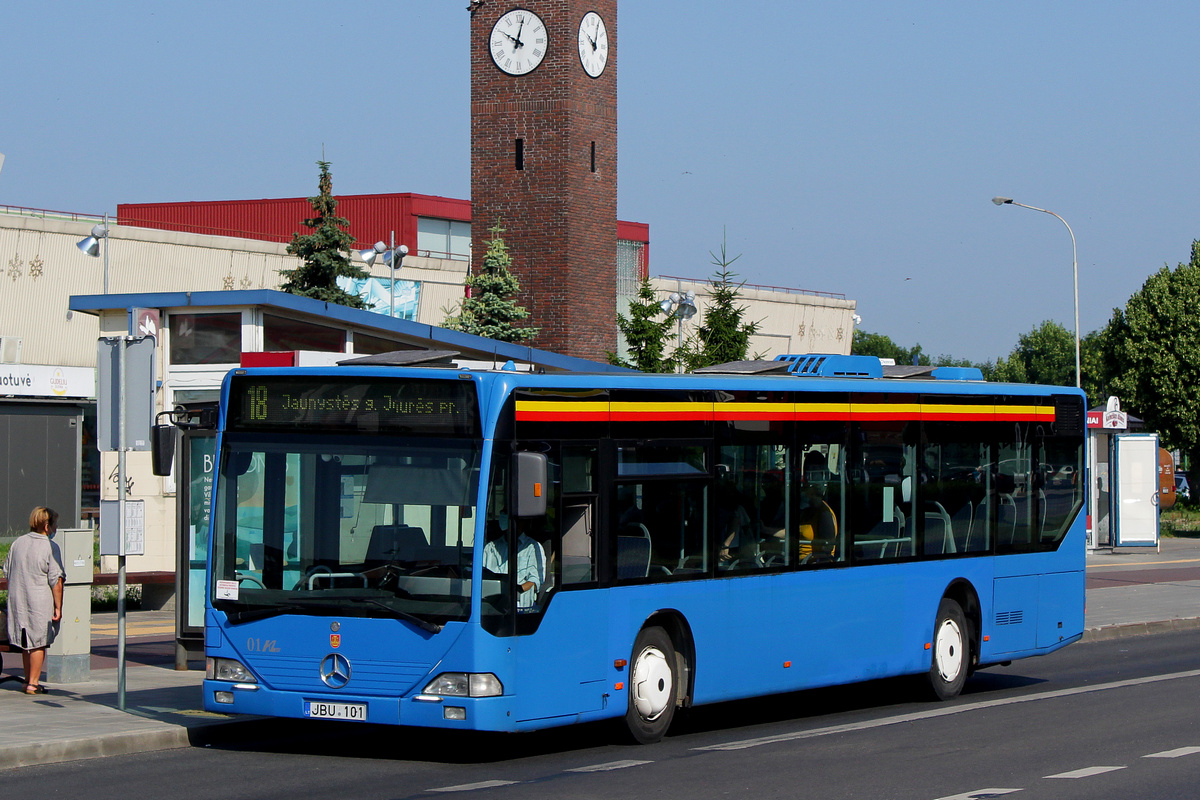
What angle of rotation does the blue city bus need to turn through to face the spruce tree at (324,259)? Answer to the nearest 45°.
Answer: approximately 135° to its right

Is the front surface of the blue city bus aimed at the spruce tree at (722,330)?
no

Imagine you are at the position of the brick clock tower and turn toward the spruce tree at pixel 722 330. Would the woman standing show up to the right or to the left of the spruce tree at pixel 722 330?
right

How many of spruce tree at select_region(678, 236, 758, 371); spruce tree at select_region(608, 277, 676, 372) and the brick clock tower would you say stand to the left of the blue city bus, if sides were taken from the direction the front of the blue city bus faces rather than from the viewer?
0

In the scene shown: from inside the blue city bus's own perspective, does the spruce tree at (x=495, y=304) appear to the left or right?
on its right

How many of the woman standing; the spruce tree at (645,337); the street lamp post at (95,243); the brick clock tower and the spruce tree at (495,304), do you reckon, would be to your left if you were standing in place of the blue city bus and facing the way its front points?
0

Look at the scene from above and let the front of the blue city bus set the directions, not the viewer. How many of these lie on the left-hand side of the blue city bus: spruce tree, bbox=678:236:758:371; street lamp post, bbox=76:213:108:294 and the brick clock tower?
0

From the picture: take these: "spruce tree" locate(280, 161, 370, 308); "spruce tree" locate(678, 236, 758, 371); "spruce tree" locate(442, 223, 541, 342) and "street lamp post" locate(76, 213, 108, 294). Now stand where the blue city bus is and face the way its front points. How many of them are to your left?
0

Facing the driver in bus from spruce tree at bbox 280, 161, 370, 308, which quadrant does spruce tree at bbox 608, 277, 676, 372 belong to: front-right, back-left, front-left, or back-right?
back-left

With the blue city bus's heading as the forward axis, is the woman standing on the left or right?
on its right

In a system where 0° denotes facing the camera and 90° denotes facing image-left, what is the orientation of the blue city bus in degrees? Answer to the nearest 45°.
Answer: approximately 45°

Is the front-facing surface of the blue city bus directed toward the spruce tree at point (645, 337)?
no
